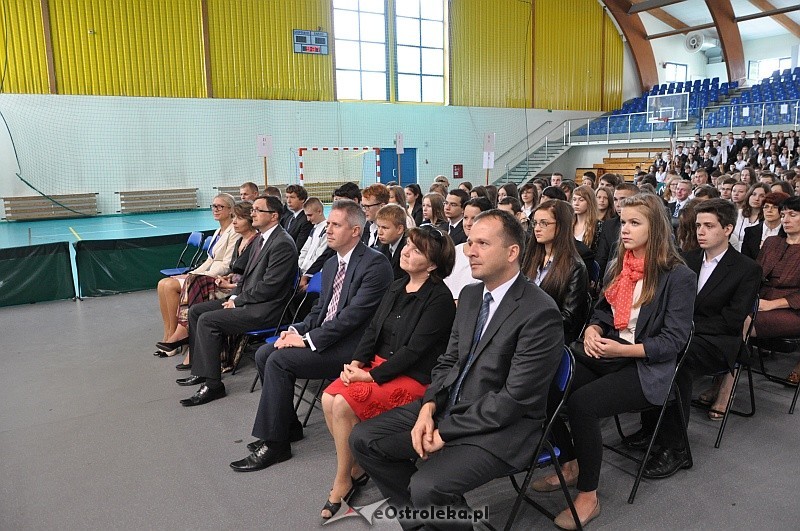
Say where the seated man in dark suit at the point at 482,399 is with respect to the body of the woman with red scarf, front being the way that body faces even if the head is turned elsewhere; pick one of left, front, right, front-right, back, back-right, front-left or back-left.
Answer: front

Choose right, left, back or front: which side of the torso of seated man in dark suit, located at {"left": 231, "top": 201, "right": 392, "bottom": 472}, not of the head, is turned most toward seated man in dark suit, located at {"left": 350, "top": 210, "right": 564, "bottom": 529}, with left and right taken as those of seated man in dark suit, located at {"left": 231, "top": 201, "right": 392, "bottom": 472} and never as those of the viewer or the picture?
left

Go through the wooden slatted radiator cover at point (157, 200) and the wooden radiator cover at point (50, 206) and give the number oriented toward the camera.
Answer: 2

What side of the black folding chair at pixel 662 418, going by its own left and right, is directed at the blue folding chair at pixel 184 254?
right

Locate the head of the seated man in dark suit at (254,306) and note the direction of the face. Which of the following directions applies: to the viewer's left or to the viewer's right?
to the viewer's left

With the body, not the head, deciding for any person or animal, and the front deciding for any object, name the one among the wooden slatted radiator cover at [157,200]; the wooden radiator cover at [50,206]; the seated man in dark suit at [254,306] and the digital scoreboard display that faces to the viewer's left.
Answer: the seated man in dark suit

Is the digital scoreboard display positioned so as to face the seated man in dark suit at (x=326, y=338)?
yes

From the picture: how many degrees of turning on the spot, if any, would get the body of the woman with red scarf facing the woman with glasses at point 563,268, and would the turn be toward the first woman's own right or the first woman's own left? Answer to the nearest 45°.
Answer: approximately 90° to the first woman's own right

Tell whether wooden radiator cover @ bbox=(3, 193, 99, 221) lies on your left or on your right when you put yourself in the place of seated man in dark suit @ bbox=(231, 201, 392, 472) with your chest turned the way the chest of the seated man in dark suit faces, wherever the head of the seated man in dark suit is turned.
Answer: on your right

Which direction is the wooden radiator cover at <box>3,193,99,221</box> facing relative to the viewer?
toward the camera

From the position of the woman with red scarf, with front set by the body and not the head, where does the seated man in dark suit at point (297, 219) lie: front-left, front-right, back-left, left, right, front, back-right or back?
right

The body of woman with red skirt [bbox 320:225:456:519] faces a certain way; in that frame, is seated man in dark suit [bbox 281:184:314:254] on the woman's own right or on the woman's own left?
on the woman's own right

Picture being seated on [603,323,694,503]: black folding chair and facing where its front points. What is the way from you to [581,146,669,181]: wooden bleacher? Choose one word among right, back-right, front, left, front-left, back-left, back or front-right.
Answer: back-right

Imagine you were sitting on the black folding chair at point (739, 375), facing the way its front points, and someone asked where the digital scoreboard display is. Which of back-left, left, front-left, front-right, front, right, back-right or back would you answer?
right

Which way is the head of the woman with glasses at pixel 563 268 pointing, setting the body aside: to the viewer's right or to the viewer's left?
to the viewer's left

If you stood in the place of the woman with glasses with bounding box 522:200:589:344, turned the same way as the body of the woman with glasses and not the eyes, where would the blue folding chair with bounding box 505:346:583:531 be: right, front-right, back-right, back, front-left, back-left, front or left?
front-left
